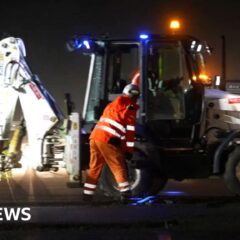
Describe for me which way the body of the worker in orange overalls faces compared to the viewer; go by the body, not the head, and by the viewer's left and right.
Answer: facing away from the viewer and to the right of the viewer
